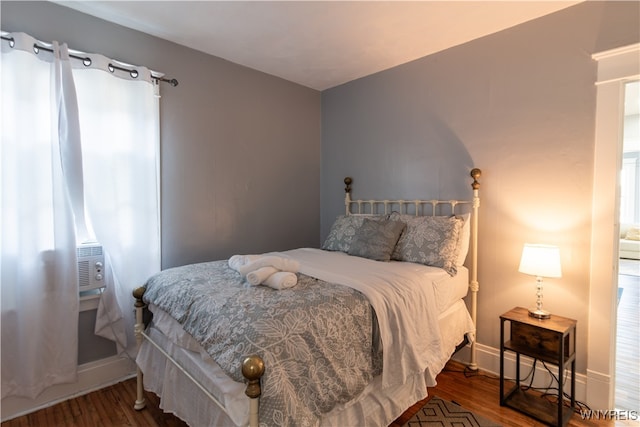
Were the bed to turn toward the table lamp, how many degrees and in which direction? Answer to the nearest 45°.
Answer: approximately 135° to its left

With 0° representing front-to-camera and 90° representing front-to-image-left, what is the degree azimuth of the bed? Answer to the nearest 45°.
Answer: approximately 45°

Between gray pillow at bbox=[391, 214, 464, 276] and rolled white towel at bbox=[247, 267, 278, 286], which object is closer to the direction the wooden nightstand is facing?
the rolled white towel

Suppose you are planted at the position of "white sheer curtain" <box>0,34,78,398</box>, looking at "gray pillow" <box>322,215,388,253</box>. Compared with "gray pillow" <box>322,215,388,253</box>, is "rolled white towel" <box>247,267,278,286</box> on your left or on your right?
right

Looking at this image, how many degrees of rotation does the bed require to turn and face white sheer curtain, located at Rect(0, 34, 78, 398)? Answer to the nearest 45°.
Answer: approximately 45° to its right
